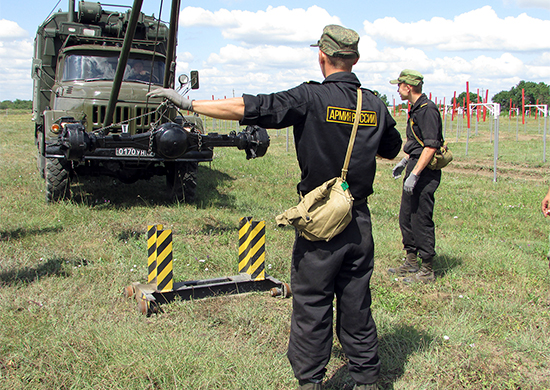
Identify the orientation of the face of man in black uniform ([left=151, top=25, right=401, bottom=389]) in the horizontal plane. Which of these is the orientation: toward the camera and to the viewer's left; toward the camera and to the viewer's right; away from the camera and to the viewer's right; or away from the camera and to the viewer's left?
away from the camera and to the viewer's left

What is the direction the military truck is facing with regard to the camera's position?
facing the viewer

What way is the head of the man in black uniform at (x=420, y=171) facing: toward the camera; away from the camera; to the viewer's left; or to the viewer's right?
to the viewer's left

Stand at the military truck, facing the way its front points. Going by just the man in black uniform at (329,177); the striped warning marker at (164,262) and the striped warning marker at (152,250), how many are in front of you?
3

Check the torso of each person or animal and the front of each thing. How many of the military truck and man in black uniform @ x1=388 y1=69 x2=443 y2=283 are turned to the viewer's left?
1

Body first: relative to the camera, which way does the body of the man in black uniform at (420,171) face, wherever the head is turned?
to the viewer's left

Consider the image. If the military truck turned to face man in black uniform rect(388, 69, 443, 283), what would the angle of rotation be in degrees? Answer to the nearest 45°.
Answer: approximately 45° to its left

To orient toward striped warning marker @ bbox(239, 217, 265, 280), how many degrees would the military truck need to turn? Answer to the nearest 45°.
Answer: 0° — it already faces it
